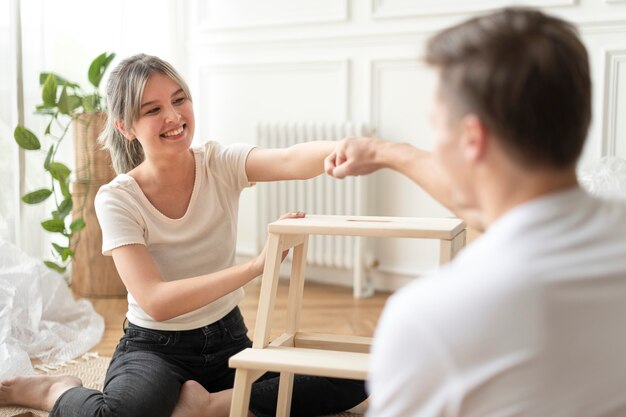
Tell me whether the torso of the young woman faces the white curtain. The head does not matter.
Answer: no

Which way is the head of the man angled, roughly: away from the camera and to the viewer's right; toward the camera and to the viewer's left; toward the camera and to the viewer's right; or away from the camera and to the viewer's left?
away from the camera and to the viewer's left

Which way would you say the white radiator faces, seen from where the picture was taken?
facing the viewer

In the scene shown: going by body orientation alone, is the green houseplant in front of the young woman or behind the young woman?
behind

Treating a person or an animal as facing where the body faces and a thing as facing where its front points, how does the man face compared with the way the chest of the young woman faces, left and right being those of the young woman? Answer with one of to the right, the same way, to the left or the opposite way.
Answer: the opposite way

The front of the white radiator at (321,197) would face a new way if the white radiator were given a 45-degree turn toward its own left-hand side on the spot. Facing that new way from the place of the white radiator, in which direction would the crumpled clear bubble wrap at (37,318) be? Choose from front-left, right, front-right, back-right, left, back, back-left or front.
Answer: right

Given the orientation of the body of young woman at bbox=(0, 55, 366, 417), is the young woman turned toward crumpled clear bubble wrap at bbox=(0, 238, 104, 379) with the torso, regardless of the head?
no

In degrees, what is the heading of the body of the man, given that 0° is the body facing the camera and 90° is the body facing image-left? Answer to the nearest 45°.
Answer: approximately 135°

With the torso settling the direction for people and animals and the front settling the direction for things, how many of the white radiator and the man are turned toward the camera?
1

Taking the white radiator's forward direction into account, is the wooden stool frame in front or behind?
in front

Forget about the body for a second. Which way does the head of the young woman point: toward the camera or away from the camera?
toward the camera

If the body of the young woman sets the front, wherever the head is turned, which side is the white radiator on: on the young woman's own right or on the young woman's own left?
on the young woman's own left

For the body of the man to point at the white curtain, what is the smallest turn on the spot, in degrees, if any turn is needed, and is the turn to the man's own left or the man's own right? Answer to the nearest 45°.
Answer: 0° — they already face it

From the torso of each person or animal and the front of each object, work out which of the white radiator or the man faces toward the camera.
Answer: the white radiator

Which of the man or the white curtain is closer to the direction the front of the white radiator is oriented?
the man
